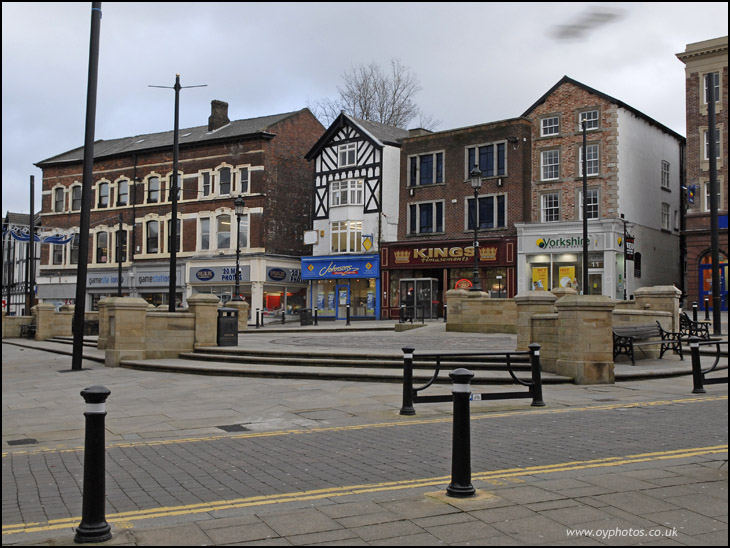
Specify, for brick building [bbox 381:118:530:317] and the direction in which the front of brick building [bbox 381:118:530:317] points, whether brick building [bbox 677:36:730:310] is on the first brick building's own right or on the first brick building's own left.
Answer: on the first brick building's own left

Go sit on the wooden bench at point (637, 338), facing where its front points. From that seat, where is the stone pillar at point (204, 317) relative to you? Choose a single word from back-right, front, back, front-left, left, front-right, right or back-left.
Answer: back-right

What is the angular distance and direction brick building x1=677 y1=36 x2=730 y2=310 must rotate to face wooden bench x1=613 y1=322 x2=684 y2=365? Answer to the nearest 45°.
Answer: approximately 45° to its left

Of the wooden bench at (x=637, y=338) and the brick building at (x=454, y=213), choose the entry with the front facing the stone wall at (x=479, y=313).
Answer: the brick building

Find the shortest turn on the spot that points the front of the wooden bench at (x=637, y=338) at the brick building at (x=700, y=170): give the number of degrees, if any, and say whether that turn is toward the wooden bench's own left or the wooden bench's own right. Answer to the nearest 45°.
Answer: approximately 135° to the wooden bench's own left
